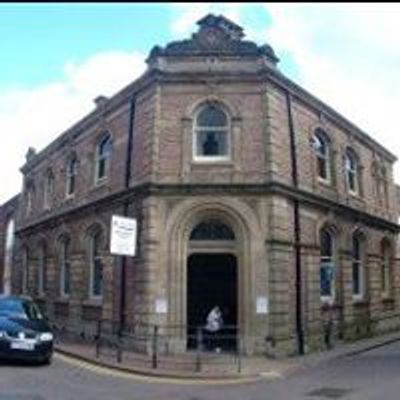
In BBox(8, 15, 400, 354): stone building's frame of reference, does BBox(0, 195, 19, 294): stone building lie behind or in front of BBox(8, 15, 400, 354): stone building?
behind

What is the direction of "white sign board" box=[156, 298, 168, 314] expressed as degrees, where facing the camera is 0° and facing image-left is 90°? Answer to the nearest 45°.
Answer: approximately 0°

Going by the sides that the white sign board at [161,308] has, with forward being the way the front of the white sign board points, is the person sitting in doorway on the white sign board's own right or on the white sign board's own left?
on the white sign board's own left

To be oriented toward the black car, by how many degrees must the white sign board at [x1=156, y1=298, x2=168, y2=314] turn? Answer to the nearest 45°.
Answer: approximately 45° to its right

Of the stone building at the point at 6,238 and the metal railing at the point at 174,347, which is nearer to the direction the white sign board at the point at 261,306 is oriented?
the metal railing

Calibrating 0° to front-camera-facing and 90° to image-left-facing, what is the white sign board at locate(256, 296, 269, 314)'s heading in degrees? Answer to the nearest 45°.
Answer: approximately 0°

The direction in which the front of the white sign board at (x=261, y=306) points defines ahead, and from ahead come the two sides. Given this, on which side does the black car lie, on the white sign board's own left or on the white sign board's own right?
on the white sign board's own right

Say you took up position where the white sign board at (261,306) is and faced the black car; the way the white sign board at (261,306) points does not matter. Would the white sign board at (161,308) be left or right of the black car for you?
right
